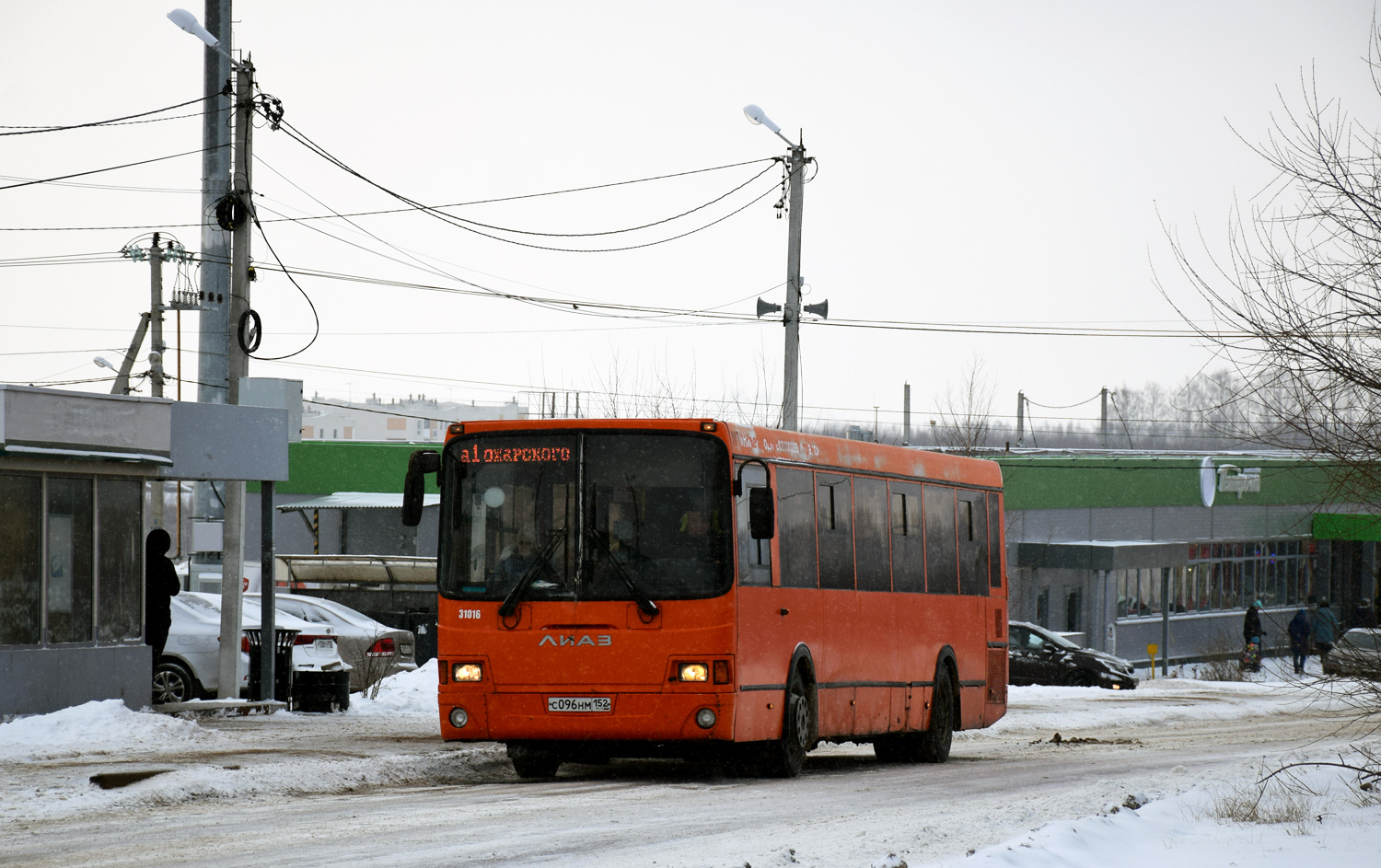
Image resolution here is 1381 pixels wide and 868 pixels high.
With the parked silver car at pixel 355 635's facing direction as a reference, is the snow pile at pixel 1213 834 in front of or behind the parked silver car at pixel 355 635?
behind

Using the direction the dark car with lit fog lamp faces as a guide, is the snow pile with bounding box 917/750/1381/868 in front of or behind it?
in front

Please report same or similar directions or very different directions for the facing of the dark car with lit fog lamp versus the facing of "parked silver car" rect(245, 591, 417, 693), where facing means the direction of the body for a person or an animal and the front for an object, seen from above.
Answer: very different directions

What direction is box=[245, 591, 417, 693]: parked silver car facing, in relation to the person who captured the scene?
facing away from the viewer and to the left of the viewer

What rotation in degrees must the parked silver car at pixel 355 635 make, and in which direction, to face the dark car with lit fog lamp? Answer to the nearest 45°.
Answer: approximately 90° to its right

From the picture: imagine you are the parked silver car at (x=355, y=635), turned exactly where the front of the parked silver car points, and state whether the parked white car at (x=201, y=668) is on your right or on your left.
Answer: on your left

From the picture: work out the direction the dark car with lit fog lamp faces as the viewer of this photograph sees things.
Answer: facing the viewer and to the right of the viewer

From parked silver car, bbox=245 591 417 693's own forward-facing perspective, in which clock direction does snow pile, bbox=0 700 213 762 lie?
The snow pile is roughly at 8 o'clock from the parked silver car.

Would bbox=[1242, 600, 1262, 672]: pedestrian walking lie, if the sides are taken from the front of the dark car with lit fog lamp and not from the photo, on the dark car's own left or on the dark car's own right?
on the dark car's own left

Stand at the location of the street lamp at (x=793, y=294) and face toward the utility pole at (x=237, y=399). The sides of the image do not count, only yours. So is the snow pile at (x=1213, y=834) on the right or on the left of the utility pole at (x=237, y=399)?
left
